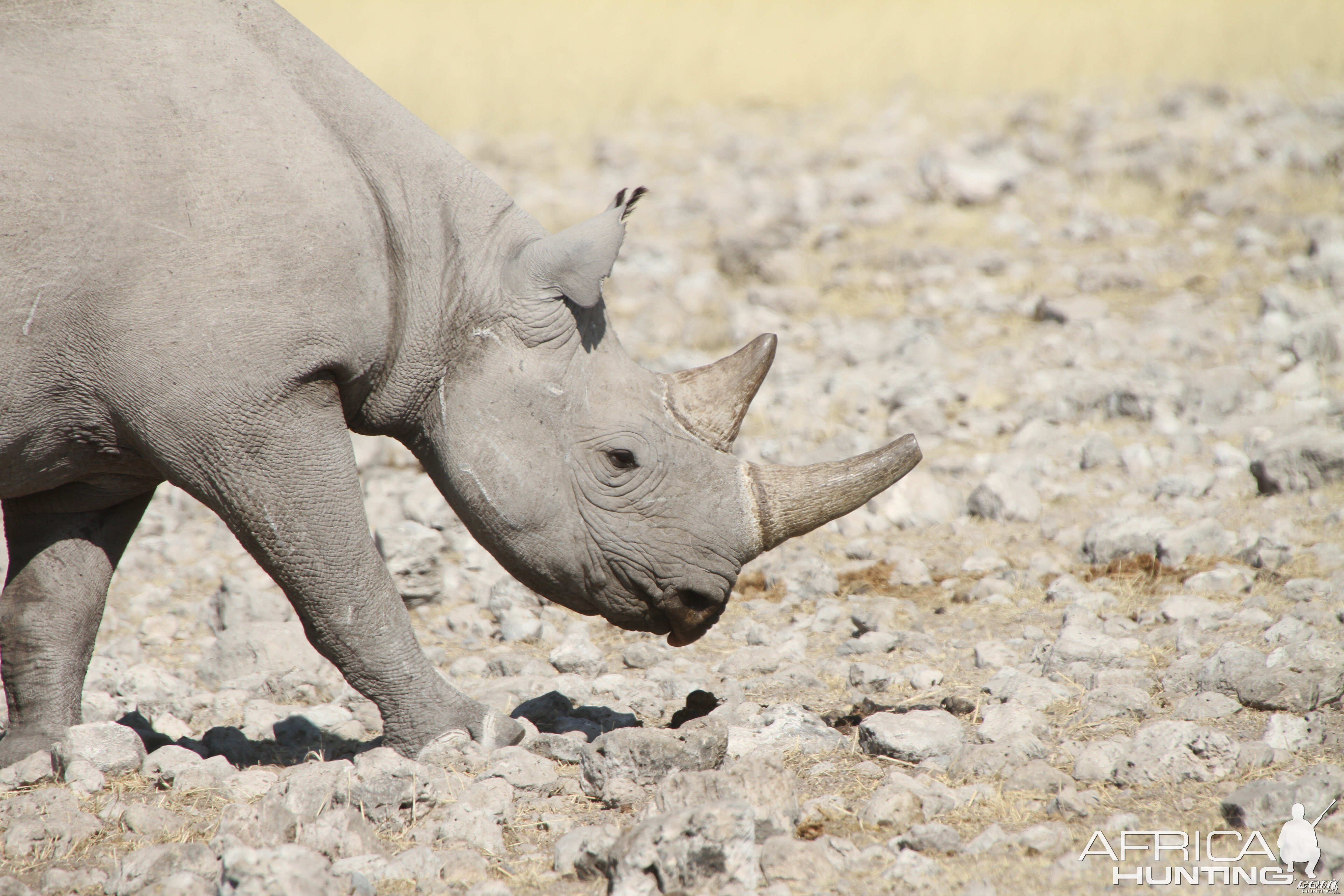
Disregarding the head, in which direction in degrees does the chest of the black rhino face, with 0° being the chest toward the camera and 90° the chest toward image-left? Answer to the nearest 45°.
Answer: approximately 270°
